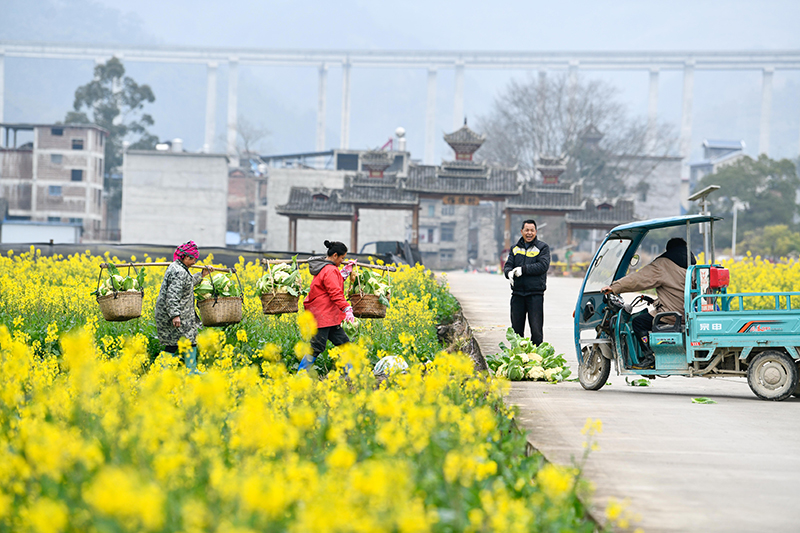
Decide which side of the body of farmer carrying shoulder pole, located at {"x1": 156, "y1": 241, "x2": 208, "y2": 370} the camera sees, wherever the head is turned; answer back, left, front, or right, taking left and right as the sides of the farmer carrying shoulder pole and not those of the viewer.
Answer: right

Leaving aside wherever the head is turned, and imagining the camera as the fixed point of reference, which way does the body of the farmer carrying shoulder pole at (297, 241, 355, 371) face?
to the viewer's right

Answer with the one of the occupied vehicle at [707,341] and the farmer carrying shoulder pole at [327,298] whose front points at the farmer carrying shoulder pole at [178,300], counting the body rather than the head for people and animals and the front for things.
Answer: the occupied vehicle

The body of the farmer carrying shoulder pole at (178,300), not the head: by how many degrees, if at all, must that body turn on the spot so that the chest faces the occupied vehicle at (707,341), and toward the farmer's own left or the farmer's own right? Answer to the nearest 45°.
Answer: approximately 45° to the farmer's own right

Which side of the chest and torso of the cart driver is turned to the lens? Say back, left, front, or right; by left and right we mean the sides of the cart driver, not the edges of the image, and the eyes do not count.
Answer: left

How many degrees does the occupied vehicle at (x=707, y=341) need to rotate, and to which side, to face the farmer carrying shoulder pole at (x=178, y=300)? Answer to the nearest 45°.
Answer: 0° — it already faces them

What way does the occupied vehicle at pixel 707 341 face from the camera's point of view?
to the viewer's left
